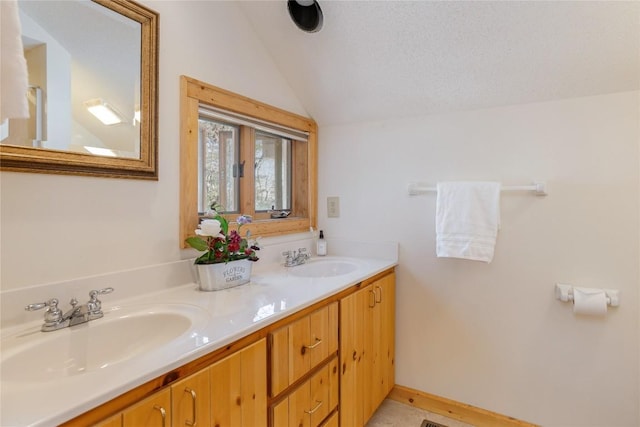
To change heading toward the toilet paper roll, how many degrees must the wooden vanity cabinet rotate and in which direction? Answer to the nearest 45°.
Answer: approximately 45° to its left

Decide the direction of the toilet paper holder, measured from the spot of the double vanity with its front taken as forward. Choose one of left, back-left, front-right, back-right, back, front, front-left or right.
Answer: front-left

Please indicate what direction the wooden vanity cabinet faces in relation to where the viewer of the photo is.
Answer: facing the viewer and to the right of the viewer

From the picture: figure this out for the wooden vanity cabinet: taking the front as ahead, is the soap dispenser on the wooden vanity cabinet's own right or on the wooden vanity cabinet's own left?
on the wooden vanity cabinet's own left

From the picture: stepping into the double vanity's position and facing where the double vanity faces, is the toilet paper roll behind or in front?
in front

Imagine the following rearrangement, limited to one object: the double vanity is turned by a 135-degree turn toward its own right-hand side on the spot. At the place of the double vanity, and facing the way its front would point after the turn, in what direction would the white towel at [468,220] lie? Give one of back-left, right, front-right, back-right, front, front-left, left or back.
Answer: back
